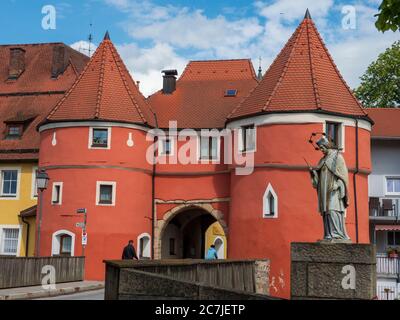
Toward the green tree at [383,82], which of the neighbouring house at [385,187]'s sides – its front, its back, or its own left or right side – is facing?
back

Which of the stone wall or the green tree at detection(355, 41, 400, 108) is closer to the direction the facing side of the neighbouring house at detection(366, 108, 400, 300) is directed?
the stone wall

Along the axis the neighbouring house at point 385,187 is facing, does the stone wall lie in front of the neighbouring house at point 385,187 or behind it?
in front

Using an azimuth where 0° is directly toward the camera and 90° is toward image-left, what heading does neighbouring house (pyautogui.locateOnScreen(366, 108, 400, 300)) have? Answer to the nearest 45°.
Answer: approximately 0°

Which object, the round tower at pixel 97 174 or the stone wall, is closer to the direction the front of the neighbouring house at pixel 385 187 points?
the stone wall

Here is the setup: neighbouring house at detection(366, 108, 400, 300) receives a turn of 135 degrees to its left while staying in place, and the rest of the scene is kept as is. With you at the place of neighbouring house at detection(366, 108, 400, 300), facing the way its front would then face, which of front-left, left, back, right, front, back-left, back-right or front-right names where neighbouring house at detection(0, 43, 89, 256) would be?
back-left

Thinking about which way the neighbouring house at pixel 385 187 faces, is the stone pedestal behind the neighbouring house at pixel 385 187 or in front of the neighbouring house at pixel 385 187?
in front

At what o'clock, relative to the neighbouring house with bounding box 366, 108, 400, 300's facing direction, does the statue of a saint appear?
The statue of a saint is roughly at 12 o'clock from the neighbouring house.
